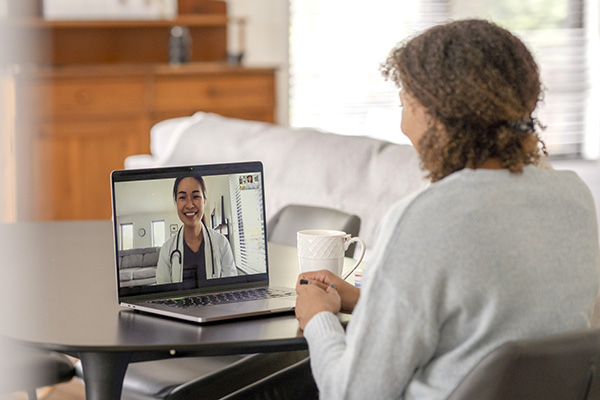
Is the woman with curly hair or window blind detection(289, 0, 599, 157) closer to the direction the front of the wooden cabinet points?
the woman with curly hair

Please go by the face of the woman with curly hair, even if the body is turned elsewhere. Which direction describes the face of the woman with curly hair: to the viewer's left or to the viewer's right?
to the viewer's left

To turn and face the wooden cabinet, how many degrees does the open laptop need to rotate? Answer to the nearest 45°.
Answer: approximately 135° to its left

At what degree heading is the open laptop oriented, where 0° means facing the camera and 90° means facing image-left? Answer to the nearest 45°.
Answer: approximately 315°

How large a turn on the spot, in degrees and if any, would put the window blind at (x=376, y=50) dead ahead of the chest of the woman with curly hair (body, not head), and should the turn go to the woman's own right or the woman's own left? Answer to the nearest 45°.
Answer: approximately 45° to the woman's own right

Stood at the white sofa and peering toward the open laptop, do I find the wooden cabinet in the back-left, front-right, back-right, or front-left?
back-right

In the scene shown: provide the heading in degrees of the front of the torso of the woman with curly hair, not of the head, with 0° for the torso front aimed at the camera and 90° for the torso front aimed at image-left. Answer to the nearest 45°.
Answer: approximately 135°

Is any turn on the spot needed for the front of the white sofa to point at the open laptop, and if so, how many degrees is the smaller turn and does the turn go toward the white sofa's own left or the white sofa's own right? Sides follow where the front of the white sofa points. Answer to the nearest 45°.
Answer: approximately 45° to the white sofa's own left

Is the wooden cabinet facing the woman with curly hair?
yes

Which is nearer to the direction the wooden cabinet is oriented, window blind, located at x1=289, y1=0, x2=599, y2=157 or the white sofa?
the white sofa

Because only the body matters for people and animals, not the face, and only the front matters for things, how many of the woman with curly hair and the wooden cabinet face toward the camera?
1
